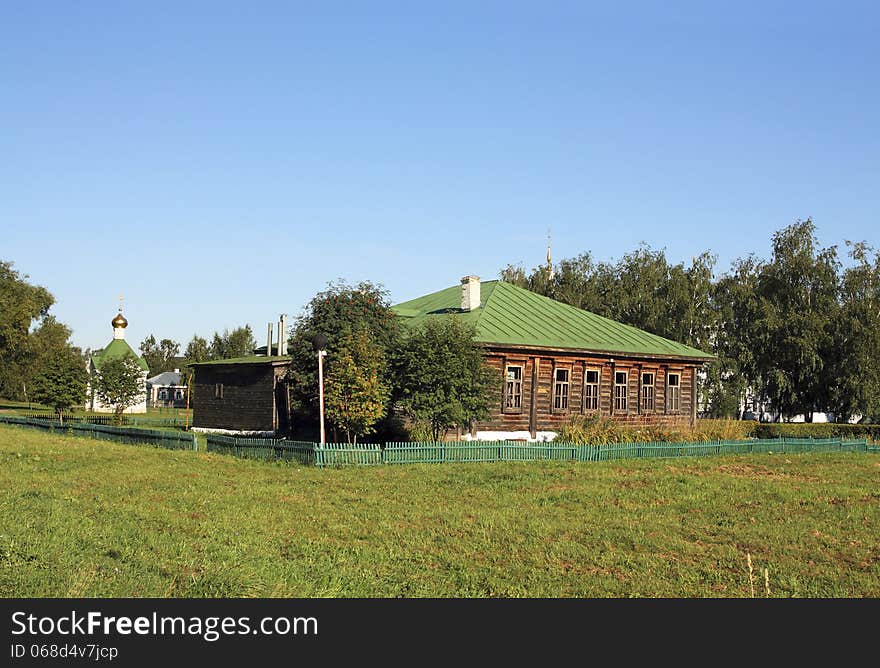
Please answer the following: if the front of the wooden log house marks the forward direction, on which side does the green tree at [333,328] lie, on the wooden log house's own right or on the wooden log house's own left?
on the wooden log house's own right

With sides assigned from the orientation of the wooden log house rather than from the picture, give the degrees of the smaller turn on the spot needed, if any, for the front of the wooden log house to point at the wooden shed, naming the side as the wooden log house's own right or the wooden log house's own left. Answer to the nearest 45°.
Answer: approximately 135° to the wooden log house's own right

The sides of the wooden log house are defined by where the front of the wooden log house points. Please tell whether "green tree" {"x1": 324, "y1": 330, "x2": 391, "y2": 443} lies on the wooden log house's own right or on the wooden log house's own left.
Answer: on the wooden log house's own right

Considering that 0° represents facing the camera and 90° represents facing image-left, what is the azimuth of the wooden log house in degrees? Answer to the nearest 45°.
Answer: approximately 315°

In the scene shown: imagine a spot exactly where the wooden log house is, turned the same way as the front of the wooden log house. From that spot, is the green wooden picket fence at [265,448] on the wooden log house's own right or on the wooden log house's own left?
on the wooden log house's own right
